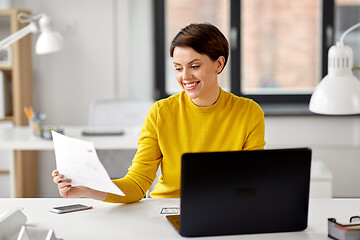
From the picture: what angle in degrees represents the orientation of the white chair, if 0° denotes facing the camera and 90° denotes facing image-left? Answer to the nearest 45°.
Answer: approximately 0°

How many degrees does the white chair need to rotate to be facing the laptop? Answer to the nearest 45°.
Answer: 0° — it already faces it

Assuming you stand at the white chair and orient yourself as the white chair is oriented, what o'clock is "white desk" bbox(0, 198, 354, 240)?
The white desk is roughly at 12 o'clock from the white chair.

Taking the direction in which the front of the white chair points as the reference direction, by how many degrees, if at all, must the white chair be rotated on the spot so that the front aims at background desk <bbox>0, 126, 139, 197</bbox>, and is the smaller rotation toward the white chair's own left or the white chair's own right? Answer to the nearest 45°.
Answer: approximately 45° to the white chair's own right
